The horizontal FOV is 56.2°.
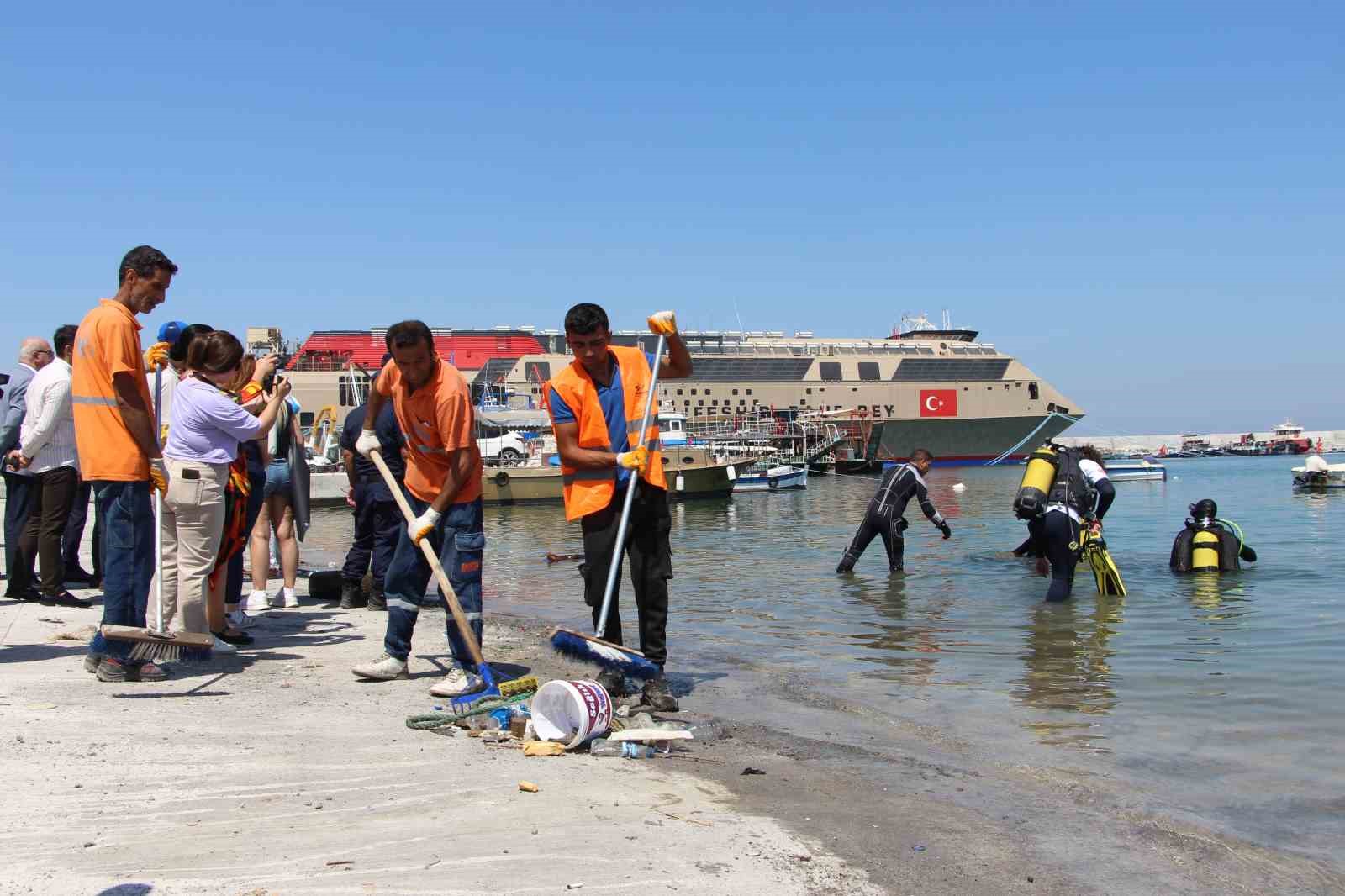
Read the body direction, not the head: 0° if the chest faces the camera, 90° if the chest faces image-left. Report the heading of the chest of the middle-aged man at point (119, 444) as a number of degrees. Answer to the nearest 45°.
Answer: approximately 270°

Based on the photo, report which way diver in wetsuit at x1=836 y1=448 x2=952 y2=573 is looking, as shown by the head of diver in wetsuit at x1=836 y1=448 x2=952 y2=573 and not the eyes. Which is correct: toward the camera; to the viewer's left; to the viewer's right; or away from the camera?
to the viewer's right

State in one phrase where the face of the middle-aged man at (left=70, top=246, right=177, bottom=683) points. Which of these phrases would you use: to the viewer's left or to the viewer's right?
to the viewer's right

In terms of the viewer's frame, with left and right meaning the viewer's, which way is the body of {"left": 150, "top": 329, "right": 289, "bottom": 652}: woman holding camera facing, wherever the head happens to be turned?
facing away from the viewer and to the right of the viewer

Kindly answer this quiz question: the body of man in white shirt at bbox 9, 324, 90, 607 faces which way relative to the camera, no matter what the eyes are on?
to the viewer's right

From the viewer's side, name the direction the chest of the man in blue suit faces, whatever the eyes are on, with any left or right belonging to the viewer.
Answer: facing to the right of the viewer

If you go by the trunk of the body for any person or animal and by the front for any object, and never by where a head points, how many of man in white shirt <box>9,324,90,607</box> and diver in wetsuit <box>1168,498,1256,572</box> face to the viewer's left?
0

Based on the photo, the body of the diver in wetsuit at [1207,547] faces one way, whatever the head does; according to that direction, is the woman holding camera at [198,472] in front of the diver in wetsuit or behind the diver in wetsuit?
behind

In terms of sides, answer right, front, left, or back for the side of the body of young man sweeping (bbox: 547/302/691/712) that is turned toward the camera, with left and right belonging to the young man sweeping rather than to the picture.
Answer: front

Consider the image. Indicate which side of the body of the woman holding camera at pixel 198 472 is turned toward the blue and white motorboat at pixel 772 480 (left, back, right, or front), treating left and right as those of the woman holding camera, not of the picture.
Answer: front
